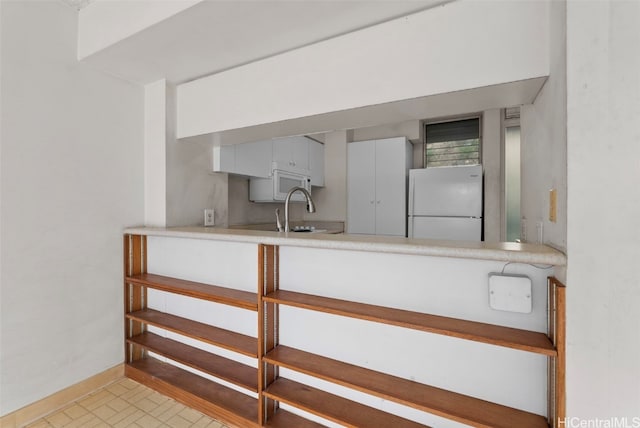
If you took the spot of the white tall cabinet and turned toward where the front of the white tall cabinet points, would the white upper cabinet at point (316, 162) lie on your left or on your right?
on your right

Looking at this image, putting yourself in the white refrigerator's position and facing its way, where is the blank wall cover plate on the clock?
The blank wall cover plate is roughly at 12 o'clock from the white refrigerator.

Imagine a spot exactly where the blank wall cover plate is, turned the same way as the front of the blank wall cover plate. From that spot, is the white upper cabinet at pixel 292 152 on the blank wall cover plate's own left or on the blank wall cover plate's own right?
on the blank wall cover plate's own right

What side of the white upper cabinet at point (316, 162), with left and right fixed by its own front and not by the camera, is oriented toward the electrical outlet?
right

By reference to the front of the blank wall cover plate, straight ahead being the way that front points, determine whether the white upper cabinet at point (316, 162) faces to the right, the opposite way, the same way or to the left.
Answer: to the left

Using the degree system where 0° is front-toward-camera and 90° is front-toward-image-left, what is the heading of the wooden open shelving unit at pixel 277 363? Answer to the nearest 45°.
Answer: approximately 45°

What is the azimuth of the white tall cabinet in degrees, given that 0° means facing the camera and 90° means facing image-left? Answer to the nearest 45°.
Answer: approximately 0°

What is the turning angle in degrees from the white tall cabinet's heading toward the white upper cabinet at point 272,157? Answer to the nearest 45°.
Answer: approximately 45° to its right

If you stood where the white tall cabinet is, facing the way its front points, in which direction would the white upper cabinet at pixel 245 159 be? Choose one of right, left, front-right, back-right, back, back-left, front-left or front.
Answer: front-right
